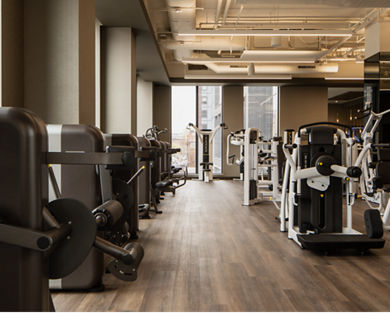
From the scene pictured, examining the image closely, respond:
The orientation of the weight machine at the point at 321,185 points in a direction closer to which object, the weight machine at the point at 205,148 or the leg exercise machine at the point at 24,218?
the leg exercise machine

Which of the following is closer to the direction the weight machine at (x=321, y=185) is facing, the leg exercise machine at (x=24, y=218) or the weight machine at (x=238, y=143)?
the leg exercise machine

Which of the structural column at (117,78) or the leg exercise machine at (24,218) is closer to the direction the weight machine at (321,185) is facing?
the leg exercise machine

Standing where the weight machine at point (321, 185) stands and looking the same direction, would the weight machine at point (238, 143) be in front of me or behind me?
behind

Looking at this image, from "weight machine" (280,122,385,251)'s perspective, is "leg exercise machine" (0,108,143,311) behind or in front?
in front
